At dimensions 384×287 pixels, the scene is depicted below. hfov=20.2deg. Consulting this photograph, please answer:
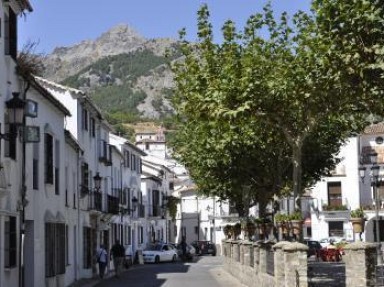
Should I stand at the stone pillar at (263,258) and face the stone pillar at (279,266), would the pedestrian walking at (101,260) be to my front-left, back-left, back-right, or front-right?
back-right

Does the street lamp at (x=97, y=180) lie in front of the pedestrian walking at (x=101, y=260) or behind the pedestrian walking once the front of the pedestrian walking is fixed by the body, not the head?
in front

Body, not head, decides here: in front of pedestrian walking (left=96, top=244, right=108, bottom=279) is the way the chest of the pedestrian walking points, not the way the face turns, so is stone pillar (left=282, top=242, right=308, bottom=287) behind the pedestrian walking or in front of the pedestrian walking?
behind

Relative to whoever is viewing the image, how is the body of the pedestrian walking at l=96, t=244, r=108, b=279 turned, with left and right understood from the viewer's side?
facing away from the viewer

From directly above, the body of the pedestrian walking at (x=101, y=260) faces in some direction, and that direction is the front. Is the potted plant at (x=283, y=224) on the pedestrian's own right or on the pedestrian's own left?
on the pedestrian's own right
